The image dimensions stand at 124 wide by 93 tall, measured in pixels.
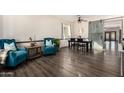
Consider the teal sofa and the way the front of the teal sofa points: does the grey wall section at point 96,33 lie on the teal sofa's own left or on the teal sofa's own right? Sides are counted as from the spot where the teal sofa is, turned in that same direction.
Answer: on the teal sofa's own left
